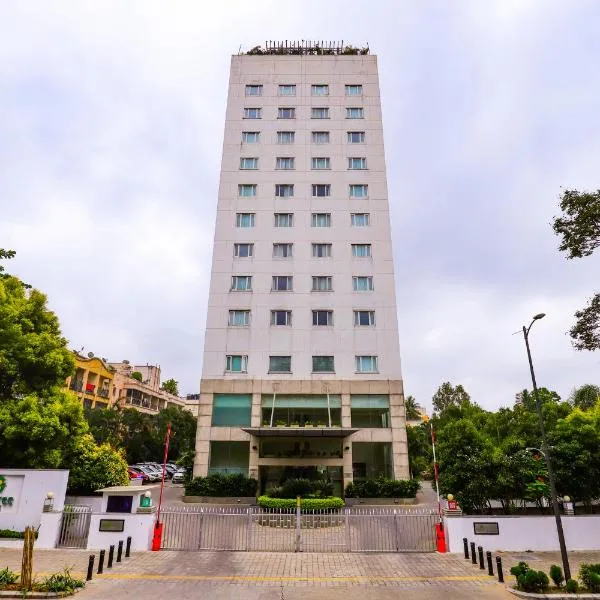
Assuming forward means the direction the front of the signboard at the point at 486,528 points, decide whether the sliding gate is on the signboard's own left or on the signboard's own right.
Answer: on the signboard's own right

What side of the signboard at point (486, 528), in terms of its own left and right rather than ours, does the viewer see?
front

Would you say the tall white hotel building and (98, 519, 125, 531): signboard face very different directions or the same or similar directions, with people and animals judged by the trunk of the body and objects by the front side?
same or similar directions

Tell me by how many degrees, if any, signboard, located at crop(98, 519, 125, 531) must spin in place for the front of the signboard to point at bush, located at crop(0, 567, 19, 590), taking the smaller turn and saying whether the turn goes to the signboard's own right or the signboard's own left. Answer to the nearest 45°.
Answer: approximately 45° to the signboard's own right

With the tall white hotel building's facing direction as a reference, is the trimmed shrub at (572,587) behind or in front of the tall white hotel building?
in front

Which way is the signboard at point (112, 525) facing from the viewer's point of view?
toward the camera

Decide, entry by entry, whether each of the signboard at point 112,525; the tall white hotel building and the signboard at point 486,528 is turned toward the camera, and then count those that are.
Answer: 3

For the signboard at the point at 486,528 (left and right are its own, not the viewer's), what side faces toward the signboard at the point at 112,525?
right

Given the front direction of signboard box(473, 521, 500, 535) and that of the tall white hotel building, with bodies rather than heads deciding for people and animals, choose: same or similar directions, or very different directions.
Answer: same or similar directions

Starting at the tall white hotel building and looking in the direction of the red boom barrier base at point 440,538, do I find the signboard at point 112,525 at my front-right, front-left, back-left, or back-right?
front-right
